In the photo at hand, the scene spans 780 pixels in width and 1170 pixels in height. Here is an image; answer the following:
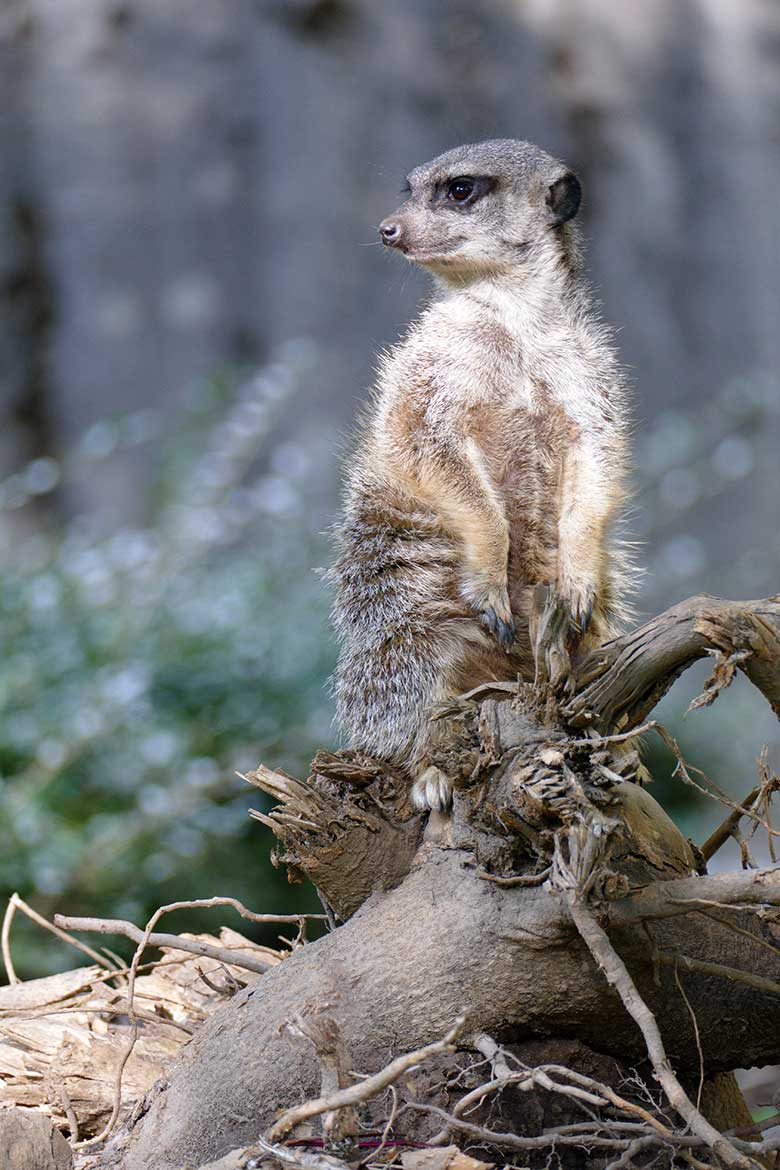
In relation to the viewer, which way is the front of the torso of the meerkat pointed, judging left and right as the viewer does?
facing the viewer and to the right of the viewer

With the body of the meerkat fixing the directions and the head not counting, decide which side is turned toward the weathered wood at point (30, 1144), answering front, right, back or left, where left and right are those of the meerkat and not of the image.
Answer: right
